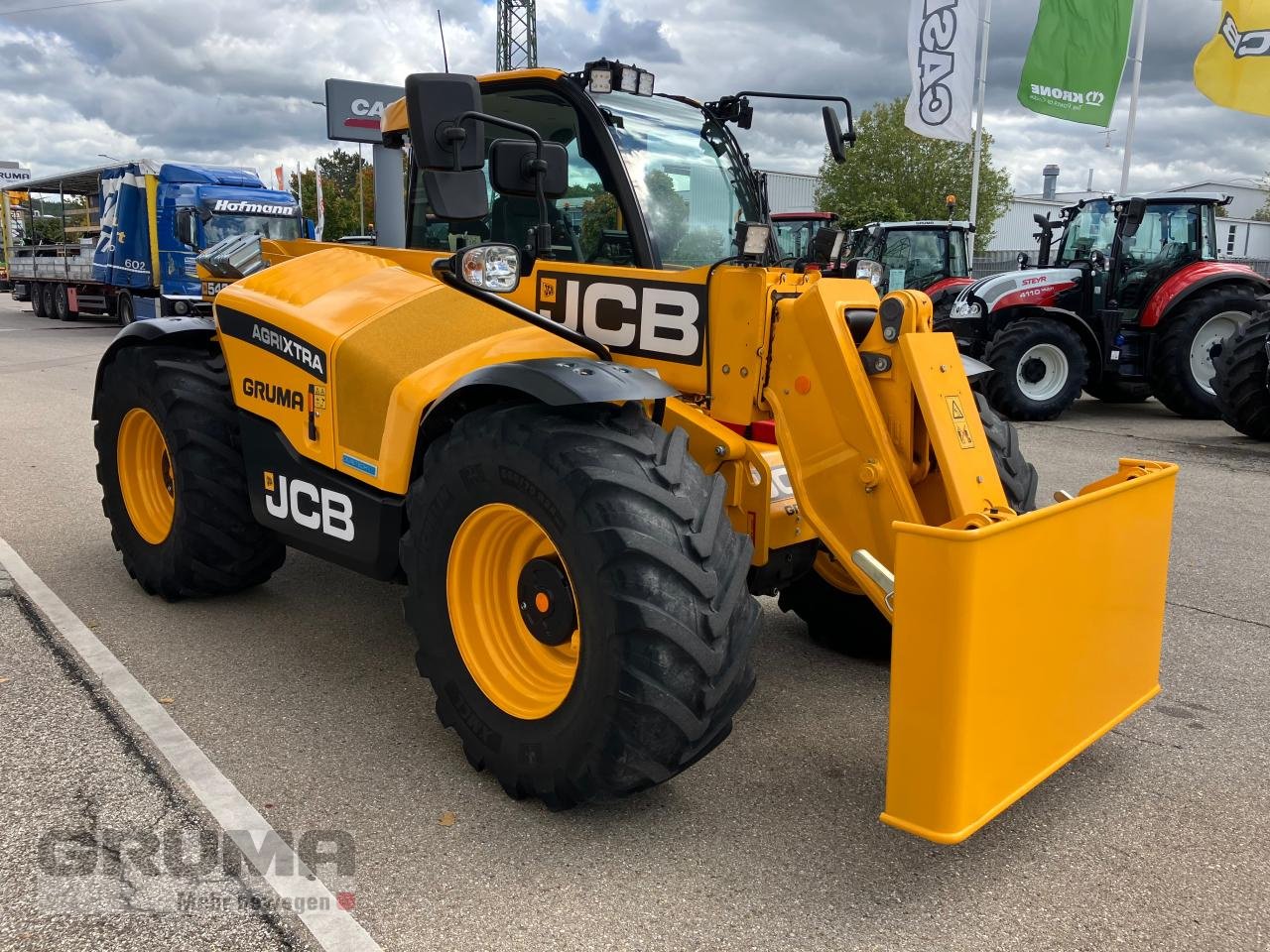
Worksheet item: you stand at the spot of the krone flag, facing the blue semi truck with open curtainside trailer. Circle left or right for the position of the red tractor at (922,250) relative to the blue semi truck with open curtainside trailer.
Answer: left

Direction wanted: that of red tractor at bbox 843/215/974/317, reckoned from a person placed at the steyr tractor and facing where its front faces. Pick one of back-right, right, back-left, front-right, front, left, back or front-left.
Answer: right

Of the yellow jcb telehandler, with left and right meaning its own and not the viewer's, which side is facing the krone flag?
left

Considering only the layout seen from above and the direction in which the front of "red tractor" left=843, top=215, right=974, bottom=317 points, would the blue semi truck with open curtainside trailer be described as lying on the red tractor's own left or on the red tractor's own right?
on the red tractor's own right

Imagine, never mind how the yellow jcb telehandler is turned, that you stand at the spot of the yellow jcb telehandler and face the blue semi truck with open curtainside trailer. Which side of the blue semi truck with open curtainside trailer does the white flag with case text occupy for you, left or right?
right

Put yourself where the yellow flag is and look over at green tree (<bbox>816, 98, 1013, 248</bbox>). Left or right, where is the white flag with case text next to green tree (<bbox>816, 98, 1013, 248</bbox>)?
left

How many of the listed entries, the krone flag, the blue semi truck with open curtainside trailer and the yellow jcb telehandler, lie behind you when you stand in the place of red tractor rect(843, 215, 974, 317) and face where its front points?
1

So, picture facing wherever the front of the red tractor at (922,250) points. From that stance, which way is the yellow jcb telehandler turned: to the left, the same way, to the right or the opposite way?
to the left

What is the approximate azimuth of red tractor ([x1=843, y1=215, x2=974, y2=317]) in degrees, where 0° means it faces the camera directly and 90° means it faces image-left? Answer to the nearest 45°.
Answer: approximately 45°

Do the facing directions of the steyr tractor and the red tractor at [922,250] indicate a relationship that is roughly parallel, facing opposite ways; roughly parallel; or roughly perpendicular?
roughly parallel

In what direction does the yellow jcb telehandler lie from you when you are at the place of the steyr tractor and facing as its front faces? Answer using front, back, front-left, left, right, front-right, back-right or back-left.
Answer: front-left

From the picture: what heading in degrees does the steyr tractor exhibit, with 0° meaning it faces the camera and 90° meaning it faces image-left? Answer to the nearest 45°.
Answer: approximately 45°
